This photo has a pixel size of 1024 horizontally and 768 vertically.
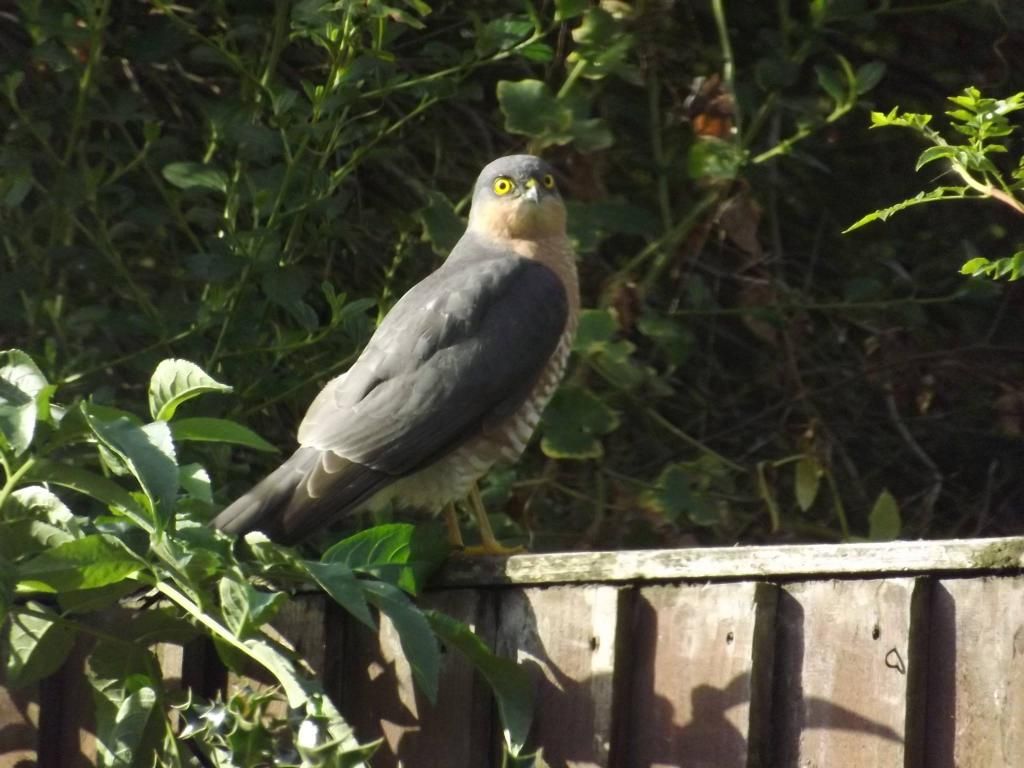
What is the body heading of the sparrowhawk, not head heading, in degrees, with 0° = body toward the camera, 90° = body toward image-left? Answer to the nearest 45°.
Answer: approximately 270°

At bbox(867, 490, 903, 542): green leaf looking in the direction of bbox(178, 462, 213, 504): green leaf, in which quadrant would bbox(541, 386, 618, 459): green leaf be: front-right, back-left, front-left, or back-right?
front-right

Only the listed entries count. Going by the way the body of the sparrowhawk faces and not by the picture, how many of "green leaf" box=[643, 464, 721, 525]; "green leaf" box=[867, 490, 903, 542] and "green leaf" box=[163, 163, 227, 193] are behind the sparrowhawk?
1
